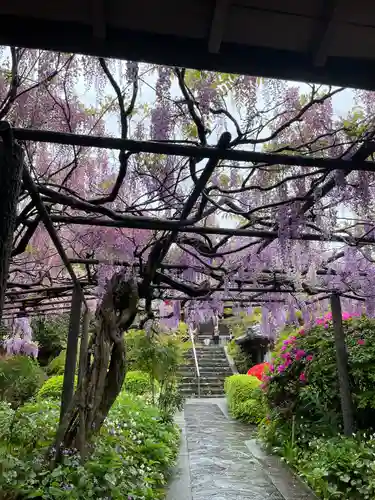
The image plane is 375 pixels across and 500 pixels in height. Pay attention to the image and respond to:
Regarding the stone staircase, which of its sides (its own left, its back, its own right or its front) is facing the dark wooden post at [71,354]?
front

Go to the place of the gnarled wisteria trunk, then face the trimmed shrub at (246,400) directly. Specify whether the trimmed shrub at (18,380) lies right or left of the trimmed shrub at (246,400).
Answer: left

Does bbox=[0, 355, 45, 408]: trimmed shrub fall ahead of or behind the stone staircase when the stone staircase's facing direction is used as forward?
ahead

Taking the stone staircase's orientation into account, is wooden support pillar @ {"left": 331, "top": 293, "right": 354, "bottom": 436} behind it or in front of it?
in front

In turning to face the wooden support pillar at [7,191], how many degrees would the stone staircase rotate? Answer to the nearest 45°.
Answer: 0° — it already faces it

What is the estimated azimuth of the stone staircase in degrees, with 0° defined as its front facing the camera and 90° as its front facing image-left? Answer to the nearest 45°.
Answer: approximately 0°
